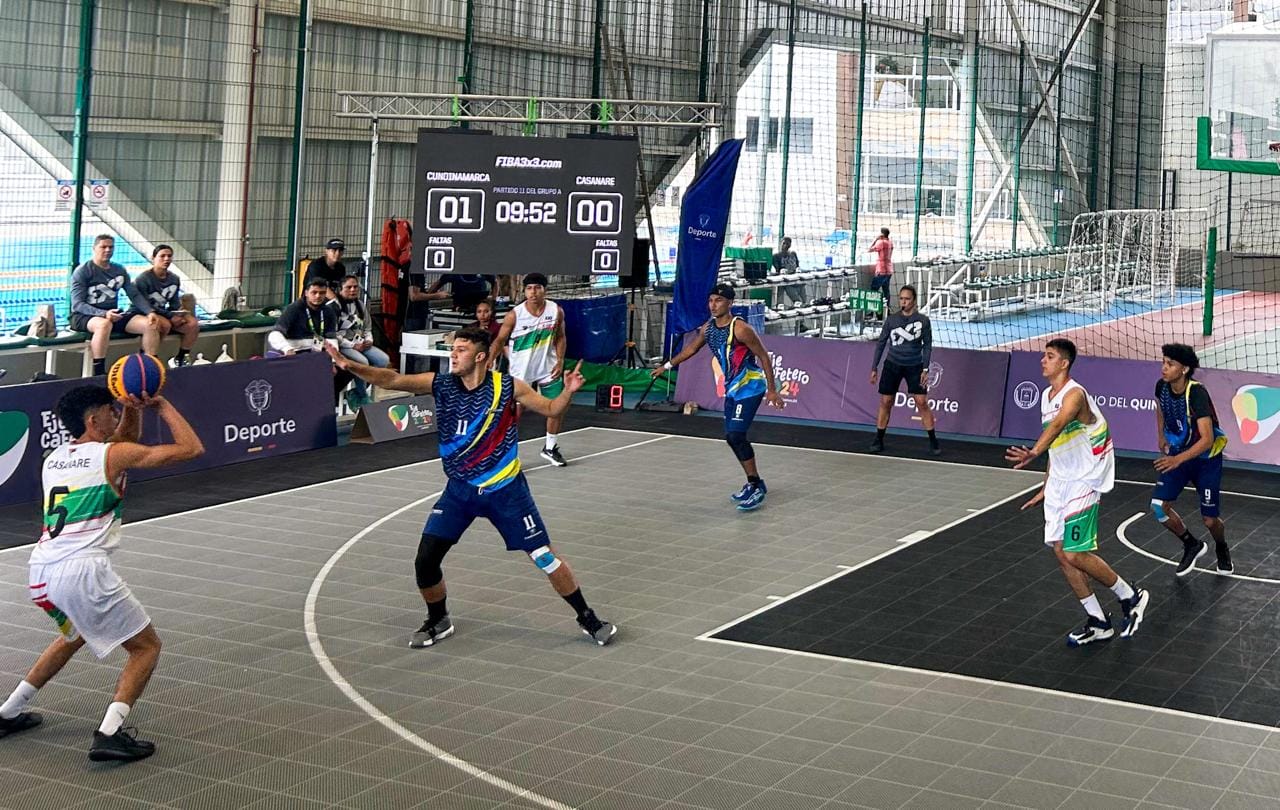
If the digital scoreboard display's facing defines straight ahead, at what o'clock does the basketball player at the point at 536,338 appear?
The basketball player is roughly at 12 o'clock from the digital scoreboard display.

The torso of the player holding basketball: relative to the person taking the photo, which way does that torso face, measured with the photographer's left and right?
facing away from the viewer and to the right of the viewer

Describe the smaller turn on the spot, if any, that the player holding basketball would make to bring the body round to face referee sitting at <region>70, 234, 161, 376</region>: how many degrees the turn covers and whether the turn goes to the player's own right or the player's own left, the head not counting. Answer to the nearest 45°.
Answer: approximately 45° to the player's own left

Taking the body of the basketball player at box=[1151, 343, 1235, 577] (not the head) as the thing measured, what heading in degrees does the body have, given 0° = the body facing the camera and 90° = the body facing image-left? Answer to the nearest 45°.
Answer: approximately 45°

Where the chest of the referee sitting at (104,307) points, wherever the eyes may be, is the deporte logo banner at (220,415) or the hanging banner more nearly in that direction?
the deporte logo banner

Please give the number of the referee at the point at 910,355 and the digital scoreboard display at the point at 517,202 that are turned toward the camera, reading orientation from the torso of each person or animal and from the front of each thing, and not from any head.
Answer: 2

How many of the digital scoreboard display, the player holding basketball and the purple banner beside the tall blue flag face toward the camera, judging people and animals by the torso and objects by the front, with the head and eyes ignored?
2

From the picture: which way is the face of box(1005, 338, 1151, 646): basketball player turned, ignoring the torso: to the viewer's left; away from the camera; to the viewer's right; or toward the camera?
to the viewer's left

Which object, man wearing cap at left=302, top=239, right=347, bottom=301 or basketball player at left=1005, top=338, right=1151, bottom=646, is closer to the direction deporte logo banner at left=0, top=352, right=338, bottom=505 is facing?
the basketball player

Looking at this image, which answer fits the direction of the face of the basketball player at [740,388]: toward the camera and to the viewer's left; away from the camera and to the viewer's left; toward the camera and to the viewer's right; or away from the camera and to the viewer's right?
toward the camera and to the viewer's left

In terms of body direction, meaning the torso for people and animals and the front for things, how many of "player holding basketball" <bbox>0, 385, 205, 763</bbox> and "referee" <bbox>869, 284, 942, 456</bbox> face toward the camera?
1
